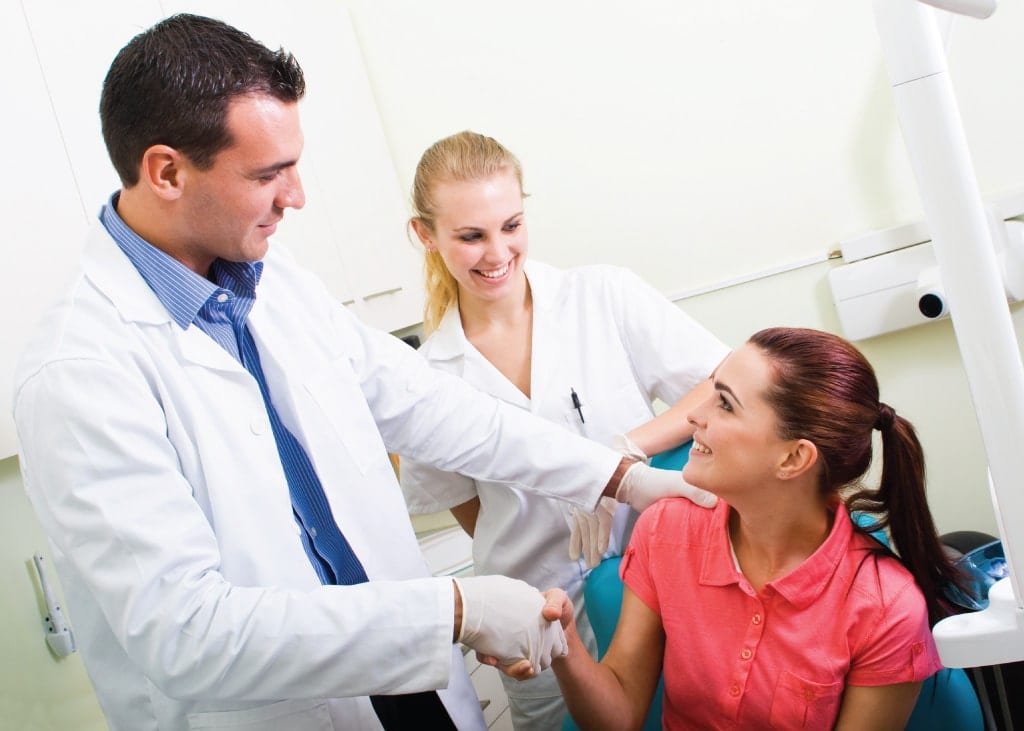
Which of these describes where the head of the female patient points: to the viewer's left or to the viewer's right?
to the viewer's left

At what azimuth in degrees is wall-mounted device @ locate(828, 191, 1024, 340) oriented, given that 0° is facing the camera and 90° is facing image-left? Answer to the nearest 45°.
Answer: approximately 0°

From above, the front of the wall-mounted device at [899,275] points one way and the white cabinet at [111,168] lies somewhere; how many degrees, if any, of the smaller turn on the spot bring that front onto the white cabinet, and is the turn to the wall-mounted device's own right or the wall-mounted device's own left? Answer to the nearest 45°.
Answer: approximately 45° to the wall-mounted device's own right

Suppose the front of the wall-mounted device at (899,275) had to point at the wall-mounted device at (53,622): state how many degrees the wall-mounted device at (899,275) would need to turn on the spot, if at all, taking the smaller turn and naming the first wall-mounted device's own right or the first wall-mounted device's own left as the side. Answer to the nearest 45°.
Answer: approximately 45° to the first wall-mounted device's own right

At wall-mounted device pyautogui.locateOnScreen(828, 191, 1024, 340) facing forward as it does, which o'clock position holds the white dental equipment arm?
The white dental equipment arm is roughly at 12 o'clock from the wall-mounted device.

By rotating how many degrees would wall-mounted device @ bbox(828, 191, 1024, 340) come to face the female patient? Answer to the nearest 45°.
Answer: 0° — it already faces them

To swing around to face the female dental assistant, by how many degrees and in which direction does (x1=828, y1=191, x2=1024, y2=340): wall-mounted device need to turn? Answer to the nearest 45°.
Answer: approximately 45° to its right
